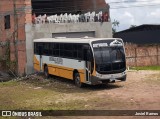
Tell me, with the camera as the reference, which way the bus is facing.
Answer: facing the viewer and to the right of the viewer

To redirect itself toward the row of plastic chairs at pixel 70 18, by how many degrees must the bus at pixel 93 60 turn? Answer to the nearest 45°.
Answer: approximately 135° to its left
